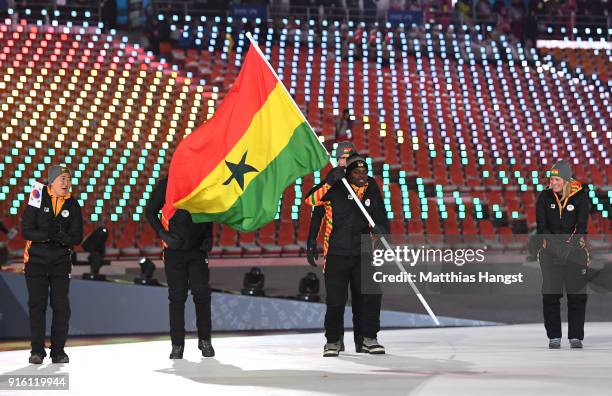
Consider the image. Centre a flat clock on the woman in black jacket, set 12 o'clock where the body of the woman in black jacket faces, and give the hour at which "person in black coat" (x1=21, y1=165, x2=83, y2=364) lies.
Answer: The person in black coat is roughly at 2 o'clock from the woman in black jacket.

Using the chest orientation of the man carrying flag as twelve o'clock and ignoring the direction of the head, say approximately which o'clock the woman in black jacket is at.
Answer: The woman in black jacket is roughly at 10 o'clock from the man carrying flag.

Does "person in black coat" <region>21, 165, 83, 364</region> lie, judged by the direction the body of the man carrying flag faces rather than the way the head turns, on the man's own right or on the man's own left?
on the man's own right
